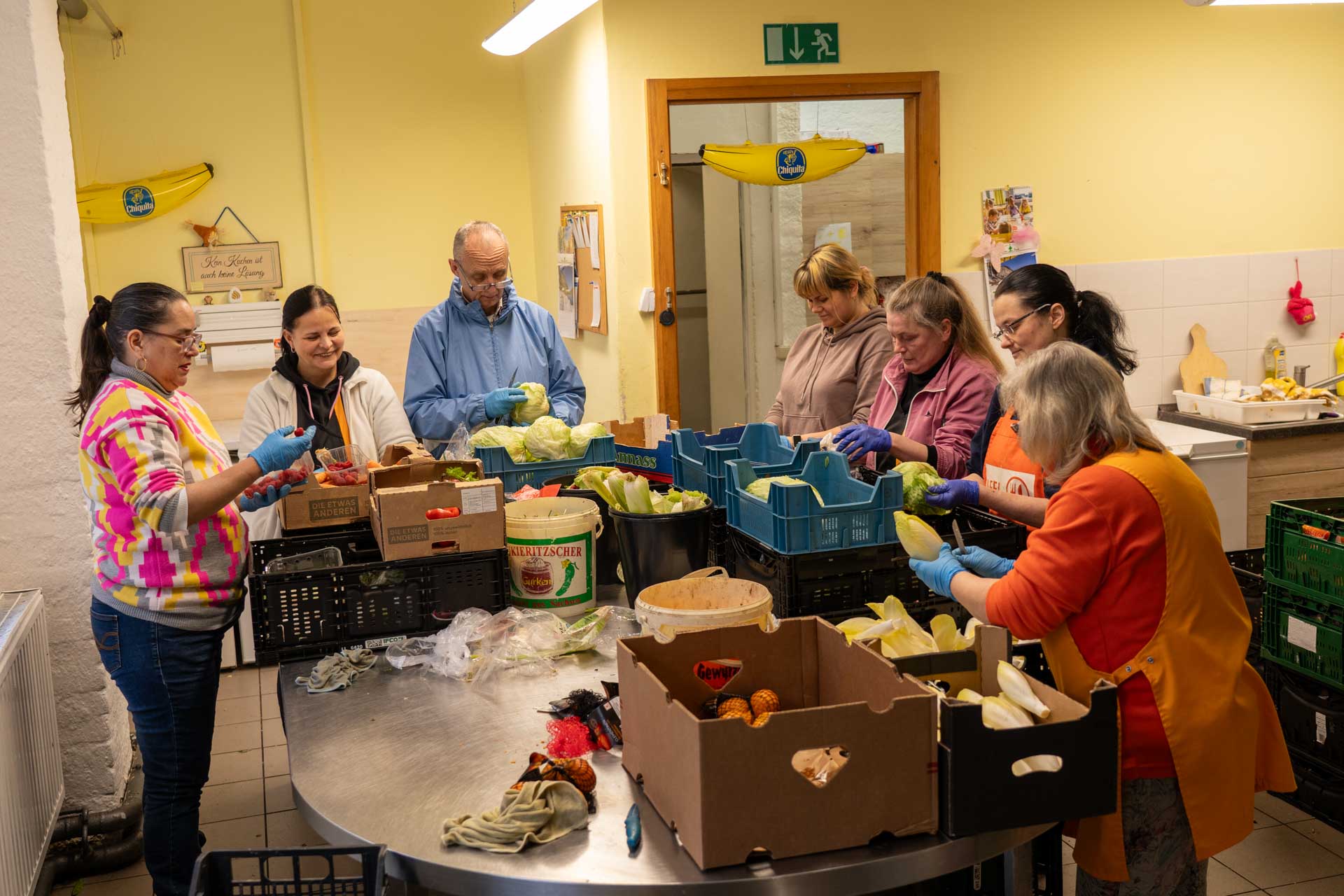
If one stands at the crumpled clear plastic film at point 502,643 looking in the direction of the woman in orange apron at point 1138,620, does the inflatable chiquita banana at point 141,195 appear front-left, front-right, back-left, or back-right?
back-left

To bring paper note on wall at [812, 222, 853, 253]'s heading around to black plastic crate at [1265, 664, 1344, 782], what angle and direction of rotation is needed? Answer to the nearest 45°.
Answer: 0° — it already faces it

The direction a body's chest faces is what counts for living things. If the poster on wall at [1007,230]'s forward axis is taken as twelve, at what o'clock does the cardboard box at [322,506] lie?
The cardboard box is roughly at 1 o'clock from the poster on wall.

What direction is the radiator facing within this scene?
to the viewer's right

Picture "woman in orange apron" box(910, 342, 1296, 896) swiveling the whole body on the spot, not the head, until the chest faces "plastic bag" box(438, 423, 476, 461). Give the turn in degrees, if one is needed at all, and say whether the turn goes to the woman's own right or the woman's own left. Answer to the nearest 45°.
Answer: approximately 45° to the woman's own right

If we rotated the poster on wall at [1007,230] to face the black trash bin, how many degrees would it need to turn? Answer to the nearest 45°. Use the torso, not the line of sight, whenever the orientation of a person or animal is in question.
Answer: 0° — it already faces it

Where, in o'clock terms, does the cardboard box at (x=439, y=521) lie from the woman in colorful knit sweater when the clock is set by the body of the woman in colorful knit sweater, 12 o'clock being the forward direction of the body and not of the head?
The cardboard box is roughly at 1 o'clock from the woman in colorful knit sweater.

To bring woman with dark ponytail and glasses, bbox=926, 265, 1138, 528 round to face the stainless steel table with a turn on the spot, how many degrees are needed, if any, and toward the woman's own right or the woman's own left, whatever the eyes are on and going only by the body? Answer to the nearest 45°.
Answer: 0° — they already face it

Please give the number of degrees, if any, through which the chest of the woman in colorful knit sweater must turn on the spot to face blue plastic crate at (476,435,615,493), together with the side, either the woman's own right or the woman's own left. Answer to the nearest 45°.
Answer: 0° — they already face it

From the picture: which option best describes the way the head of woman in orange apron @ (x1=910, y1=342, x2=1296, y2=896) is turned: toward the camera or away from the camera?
away from the camera

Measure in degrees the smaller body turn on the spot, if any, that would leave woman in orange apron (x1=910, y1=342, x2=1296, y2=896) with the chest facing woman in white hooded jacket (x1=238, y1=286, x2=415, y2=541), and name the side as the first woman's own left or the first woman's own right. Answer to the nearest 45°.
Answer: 0° — they already face them

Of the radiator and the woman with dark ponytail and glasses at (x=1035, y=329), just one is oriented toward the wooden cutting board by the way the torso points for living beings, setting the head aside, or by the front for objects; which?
the radiator
